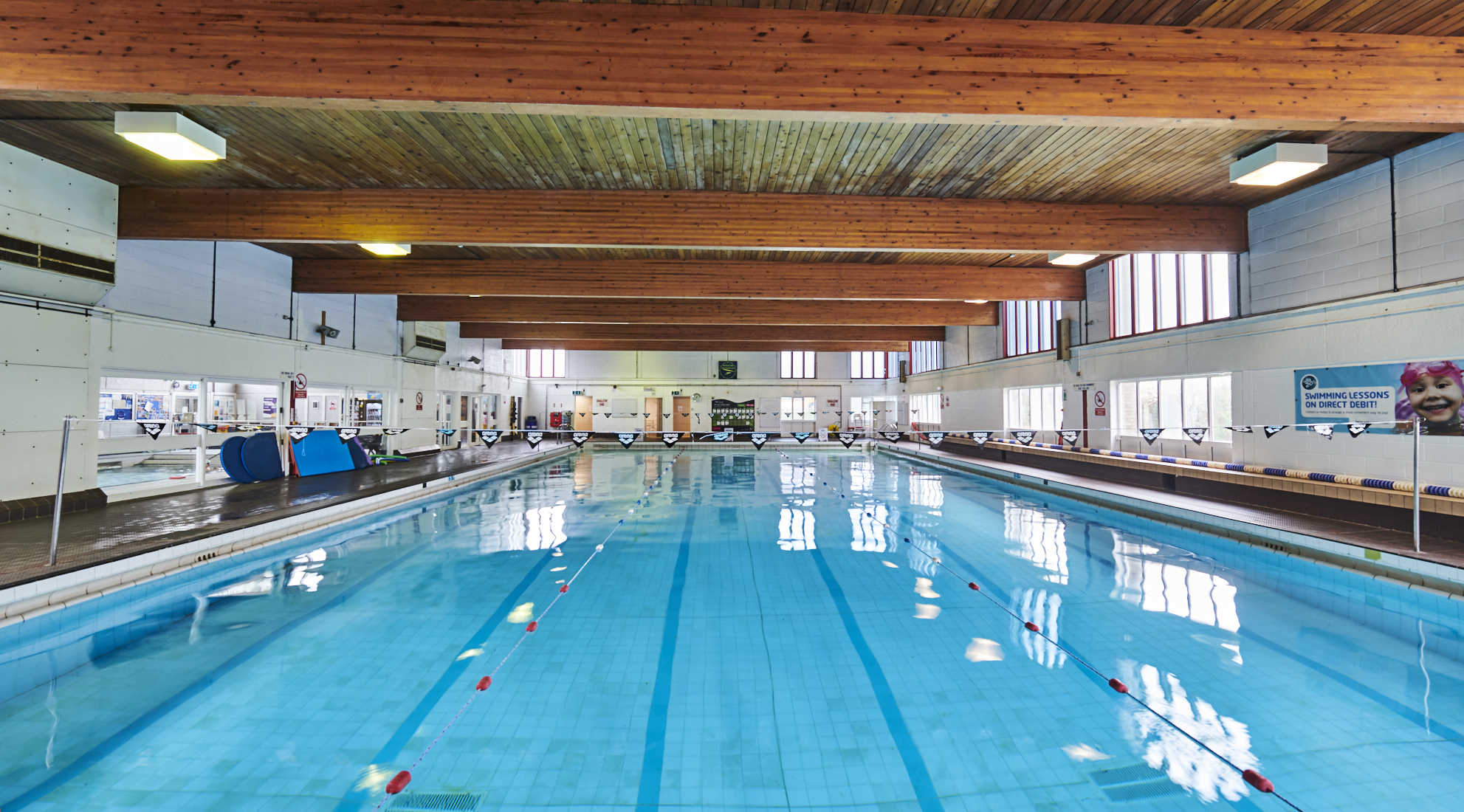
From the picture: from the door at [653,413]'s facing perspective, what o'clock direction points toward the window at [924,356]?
The window is roughly at 10 o'clock from the door.

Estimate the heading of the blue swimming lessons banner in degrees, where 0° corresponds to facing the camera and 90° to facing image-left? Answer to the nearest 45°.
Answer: approximately 45°

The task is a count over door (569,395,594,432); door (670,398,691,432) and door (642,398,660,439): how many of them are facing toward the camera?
3

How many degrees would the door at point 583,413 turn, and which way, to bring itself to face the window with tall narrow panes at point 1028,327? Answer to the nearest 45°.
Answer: approximately 45° to its left

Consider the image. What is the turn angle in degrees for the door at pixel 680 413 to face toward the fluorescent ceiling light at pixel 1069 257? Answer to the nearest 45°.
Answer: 0° — it already faces it

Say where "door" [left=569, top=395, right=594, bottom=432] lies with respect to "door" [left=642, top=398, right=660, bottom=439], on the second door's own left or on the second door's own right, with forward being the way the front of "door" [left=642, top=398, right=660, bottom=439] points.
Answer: on the second door's own right

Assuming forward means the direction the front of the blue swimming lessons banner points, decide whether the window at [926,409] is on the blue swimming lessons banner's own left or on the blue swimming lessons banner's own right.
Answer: on the blue swimming lessons banner's own right

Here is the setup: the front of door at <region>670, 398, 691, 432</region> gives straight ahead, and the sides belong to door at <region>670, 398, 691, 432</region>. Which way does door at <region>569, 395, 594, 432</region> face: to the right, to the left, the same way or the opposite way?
the same way

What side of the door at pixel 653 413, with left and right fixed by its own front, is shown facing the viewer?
front

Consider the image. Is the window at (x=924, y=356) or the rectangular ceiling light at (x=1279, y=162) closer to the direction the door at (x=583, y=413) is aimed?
the rectangular ceiling light

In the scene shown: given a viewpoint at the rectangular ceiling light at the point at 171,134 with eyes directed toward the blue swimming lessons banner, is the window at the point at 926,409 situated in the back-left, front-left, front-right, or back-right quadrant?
front-left

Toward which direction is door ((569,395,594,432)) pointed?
toward the camera

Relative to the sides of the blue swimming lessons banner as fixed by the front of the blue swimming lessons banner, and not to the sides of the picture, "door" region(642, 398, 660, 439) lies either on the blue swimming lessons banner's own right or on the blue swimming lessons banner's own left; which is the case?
on the blue swimming lessons banner's own right

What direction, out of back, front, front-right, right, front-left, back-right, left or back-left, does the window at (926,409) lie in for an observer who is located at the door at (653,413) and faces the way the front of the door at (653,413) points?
front-left

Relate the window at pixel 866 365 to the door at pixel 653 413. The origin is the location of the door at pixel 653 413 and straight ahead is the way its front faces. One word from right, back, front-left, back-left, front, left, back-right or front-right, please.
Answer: left

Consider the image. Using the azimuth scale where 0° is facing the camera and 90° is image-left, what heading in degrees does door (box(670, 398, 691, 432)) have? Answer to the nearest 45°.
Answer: approximately 0°

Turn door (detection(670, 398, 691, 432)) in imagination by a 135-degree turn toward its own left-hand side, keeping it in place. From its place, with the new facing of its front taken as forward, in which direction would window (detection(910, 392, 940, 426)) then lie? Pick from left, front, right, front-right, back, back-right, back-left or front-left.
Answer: right

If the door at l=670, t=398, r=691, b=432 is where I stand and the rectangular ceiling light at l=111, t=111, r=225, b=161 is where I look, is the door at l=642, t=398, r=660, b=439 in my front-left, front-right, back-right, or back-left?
front-right
